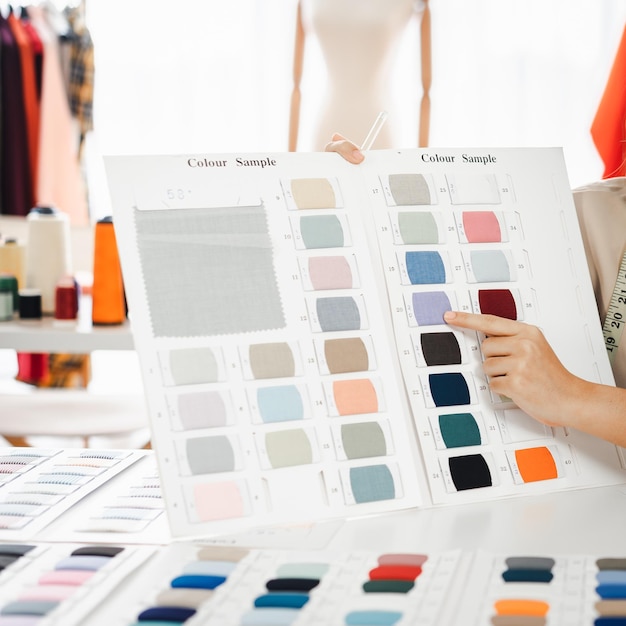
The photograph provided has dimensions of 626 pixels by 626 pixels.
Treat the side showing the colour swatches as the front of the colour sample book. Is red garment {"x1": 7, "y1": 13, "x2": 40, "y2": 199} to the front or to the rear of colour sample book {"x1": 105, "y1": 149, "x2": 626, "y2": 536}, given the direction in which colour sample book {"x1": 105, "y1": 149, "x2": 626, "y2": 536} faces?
to the rear

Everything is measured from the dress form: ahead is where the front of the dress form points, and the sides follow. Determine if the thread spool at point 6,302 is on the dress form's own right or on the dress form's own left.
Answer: on the dress form's own right

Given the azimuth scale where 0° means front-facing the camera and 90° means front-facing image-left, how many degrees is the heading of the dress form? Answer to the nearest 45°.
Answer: approximately 0°

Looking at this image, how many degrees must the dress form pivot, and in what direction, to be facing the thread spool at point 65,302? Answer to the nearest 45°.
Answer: approximately 45° to its right

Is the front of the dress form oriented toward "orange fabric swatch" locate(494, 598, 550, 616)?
yes

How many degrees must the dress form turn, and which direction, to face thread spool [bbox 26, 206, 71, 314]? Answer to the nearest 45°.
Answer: approximately 45° to its right

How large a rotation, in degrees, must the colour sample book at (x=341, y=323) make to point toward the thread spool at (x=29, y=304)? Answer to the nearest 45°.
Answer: approximately 135° to its right

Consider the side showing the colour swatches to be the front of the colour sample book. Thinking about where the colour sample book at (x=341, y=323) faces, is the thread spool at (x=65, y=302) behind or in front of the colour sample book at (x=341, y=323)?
behind

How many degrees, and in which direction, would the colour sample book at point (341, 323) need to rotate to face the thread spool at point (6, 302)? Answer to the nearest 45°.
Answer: approximately 135° to its right

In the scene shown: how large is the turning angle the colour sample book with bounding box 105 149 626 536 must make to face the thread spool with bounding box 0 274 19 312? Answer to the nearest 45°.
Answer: approximately 135° to its right

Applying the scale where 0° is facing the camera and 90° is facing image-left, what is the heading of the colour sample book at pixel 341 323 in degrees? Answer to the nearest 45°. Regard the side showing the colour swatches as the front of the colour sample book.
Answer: approximately 0°

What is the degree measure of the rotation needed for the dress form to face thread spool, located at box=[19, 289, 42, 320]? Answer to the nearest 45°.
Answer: approximately 45° to its right

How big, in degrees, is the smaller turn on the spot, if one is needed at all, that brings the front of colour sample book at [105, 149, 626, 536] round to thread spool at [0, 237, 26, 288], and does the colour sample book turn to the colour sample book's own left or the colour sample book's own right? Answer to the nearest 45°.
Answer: approximately 135° to the colour sample book's own right

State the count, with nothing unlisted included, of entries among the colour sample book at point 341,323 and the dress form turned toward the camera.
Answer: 2

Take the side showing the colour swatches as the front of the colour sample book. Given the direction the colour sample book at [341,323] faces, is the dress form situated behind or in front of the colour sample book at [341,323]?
behind
